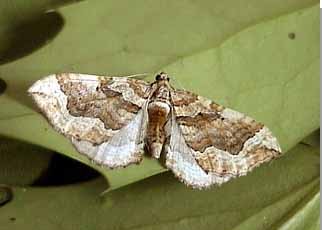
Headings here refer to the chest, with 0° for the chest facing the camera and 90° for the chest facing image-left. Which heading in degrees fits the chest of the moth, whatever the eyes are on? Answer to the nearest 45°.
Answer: approximately 180°
